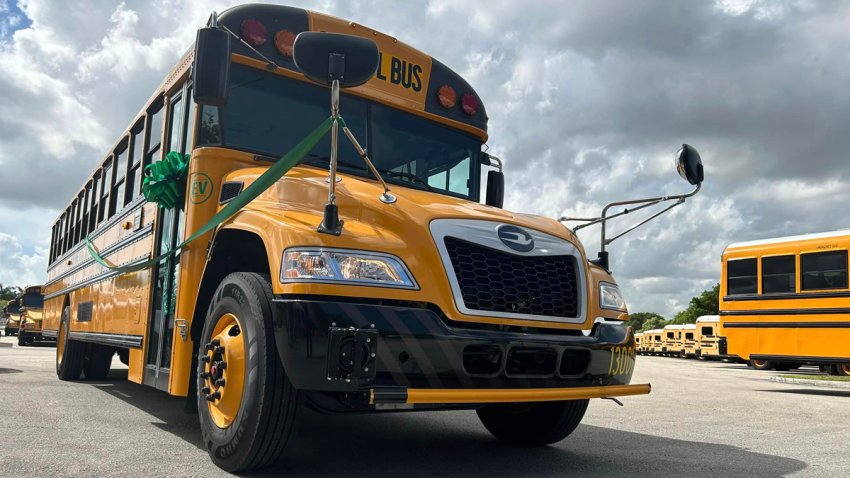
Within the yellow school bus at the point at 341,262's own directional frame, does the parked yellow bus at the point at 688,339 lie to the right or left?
on its left

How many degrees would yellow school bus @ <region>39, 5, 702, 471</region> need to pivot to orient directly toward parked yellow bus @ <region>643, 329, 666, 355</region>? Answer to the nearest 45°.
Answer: approximately 90° to its left

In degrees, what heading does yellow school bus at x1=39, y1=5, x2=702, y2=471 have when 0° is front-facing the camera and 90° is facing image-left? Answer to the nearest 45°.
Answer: approximately 315°

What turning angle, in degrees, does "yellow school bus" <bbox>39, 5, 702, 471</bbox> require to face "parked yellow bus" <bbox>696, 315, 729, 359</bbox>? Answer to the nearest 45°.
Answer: approximately 90° to its left

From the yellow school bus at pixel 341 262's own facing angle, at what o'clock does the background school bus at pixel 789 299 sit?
The background school bus is roughly at 9 o'clock from the yellow school bus.

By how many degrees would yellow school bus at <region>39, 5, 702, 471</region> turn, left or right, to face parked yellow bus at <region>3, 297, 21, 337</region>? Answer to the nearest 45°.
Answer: approximately 180°

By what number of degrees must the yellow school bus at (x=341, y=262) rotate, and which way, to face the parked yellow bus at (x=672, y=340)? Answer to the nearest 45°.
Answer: approximately 90° to its left

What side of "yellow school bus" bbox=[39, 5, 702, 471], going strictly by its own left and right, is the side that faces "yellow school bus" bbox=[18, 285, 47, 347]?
back
